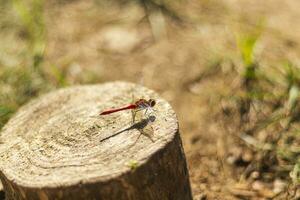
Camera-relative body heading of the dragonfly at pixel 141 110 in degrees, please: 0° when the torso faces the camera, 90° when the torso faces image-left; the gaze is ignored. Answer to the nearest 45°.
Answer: approximately 225°
